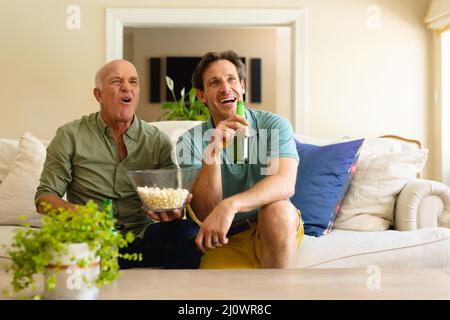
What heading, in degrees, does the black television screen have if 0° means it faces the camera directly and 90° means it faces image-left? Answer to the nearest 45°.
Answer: approximately 0°

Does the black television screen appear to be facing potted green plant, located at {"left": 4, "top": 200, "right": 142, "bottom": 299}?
yes

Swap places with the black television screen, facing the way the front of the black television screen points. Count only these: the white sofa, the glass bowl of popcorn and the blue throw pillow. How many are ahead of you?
3

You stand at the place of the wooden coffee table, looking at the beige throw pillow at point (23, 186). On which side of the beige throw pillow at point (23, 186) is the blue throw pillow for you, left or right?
right

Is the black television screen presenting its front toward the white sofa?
yes

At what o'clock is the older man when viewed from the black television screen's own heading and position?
The older man is roughly at 12 o'clock from the black television screen.

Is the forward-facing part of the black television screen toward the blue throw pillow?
yes

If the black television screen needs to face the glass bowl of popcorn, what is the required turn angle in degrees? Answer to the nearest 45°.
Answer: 0° — it already faces it

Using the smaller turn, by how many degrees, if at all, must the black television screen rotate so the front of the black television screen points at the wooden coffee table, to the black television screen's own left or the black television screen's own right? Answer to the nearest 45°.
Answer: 0° — it already faces it

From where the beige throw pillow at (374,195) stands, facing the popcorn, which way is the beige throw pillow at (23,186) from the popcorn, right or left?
right
